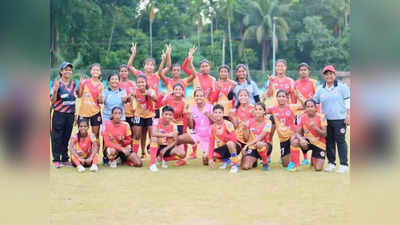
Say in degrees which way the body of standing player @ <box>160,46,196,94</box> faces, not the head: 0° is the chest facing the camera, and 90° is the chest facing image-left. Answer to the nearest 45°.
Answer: approximately 0°

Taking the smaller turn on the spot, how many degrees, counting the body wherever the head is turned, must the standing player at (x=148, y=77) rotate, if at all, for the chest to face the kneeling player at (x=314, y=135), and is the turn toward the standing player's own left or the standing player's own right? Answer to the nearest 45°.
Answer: approximately 45° to the standing player's own left

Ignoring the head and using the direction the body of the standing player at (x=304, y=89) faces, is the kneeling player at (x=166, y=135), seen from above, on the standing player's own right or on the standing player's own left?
on the standing player's own right

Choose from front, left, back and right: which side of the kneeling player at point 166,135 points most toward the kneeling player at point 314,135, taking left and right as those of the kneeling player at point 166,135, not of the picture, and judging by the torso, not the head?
left

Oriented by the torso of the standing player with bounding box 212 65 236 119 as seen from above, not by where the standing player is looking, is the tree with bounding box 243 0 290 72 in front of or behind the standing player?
behind

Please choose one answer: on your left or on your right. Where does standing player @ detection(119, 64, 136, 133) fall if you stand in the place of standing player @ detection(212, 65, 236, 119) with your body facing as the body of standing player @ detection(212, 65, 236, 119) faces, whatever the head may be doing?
on your right

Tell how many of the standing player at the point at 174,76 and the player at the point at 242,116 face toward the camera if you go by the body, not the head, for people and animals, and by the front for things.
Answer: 2

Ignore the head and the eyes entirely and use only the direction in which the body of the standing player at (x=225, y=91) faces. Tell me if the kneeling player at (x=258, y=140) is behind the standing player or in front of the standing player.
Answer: in front

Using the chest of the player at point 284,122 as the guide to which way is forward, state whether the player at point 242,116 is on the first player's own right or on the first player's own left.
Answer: on the first player's own right

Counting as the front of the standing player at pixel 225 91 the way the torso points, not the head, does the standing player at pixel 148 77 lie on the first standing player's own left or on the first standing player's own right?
on the first standing player's own right

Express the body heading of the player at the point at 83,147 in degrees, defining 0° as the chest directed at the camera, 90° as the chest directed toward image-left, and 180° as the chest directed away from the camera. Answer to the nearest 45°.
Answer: approximately 0°
